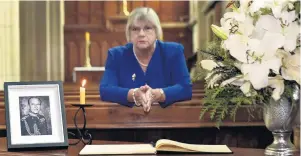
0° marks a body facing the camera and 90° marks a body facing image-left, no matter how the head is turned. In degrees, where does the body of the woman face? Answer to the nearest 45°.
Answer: approximately 0°

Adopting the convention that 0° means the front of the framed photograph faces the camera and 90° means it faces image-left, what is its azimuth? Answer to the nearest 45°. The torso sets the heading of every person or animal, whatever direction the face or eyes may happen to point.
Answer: approximately 0°

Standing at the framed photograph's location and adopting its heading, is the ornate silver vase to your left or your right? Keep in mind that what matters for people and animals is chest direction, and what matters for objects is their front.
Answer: on your left

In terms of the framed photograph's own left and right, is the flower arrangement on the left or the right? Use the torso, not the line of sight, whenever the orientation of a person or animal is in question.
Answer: on its left

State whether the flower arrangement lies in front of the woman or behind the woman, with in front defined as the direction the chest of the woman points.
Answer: in front

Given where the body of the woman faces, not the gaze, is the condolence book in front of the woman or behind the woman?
in front

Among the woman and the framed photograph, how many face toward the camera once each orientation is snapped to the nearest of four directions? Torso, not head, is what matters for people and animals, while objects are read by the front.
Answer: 2
